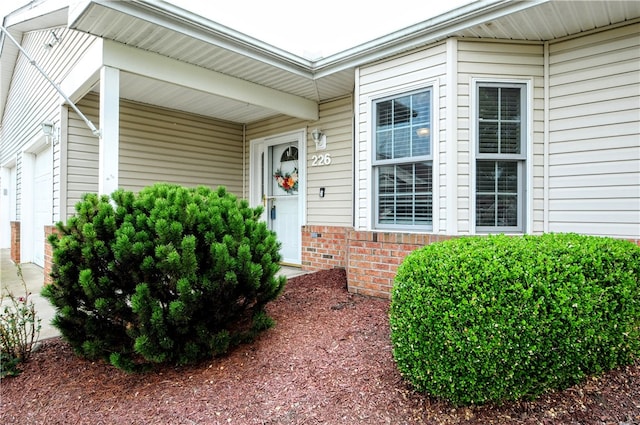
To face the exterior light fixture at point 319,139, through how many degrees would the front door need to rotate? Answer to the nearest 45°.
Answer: approximately 90° to its left

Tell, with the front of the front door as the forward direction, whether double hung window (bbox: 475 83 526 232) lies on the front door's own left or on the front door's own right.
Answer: on the front door's own left

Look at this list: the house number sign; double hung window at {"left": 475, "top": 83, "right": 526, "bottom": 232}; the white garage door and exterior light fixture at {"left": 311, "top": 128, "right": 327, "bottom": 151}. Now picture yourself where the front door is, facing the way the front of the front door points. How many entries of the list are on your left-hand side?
3

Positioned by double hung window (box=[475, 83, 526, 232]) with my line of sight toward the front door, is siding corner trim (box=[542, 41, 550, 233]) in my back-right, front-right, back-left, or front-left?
back-right

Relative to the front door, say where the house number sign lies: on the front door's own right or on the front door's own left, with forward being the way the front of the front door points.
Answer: on the front door's own left

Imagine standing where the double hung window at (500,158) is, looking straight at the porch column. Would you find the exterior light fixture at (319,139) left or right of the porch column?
right

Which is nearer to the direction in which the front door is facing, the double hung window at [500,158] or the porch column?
the porch column

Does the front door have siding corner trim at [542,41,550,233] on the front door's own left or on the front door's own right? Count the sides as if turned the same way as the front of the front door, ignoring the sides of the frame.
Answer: on the front door's own left

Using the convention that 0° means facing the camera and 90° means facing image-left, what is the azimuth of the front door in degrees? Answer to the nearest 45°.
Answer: approximately 45°

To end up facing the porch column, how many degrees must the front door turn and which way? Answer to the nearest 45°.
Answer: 0° — it already faces it

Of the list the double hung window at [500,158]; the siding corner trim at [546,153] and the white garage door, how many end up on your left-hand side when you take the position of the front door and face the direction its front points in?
2
